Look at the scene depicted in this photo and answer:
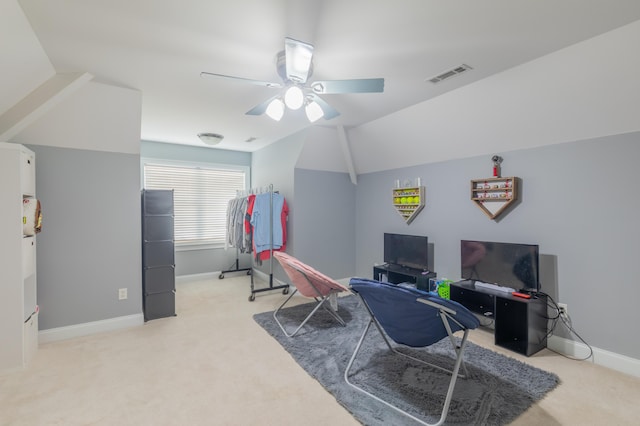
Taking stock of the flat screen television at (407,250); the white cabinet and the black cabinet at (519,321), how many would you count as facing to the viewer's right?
1

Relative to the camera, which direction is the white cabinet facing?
to the viewer's right

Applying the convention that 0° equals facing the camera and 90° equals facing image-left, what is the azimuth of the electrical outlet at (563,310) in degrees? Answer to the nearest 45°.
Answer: approximately 45°

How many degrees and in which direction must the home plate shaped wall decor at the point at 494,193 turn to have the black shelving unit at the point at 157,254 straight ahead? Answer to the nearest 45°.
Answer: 0° — it already faces it

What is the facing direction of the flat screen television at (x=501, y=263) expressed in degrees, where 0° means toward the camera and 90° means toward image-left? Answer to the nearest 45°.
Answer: approximately 45°

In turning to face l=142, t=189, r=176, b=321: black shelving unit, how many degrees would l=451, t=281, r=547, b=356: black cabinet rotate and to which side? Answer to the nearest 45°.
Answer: approximately 45° to its right

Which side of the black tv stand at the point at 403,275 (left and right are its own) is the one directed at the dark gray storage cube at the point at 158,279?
front

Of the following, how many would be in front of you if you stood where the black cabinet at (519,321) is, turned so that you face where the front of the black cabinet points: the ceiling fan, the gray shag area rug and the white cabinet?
3
